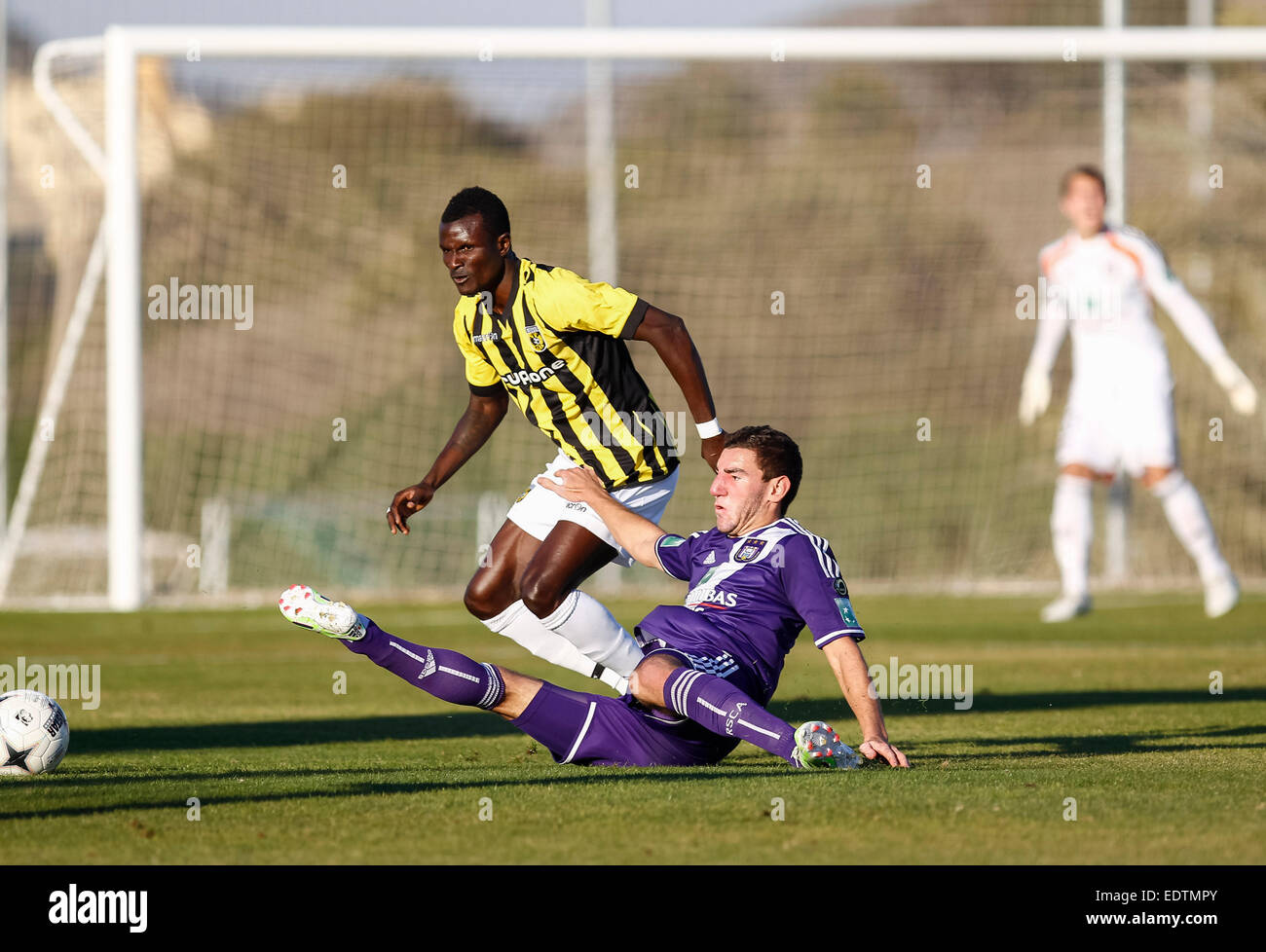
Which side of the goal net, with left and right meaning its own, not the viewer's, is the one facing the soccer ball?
front

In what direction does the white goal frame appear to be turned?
toward the camera

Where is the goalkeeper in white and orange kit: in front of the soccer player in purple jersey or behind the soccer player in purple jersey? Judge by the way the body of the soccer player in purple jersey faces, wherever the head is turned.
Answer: behind

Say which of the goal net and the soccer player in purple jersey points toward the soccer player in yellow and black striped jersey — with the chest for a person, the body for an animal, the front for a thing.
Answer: the goal net

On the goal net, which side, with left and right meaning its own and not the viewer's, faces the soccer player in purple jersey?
front

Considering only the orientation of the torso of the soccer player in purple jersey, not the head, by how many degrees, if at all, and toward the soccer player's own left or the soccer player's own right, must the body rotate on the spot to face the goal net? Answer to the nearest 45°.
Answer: approximately 135° to the soccer player's own right

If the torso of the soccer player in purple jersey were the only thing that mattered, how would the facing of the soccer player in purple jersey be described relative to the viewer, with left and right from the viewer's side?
facing the viewer and to the left of the viewer

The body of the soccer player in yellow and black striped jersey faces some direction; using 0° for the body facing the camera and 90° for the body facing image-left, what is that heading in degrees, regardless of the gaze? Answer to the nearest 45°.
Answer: approximately 45°
